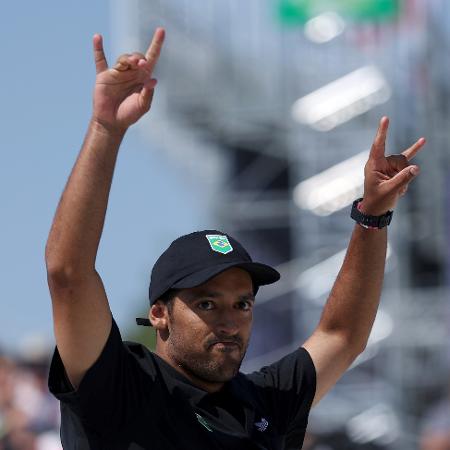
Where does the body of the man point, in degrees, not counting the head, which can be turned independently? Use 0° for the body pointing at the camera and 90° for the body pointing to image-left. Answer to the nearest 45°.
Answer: approximately 315°

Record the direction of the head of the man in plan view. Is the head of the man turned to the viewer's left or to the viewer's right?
to the viewer's right

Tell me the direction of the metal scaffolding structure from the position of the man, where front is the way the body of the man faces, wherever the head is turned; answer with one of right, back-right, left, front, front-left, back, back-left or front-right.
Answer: back-left
